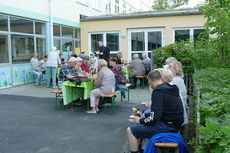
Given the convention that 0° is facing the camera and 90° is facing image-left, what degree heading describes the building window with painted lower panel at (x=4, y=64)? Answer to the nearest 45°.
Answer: approximately 315°

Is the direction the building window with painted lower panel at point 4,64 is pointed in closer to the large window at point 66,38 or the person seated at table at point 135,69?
the person seated at table

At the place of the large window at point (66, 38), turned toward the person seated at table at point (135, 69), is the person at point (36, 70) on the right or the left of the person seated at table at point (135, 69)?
right

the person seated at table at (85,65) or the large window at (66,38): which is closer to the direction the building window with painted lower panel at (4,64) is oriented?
the person seated at table

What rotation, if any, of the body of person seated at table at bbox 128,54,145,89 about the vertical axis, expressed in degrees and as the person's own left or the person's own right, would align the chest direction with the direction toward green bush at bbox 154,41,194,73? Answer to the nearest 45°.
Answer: approximately 180°

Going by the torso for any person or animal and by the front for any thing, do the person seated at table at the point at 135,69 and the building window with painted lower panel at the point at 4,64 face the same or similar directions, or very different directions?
very different directions

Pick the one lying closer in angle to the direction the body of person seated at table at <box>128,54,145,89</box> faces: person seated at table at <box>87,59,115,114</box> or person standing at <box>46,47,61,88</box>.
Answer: the person standing

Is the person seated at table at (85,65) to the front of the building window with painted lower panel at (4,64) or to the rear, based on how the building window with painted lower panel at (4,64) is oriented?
to the front
